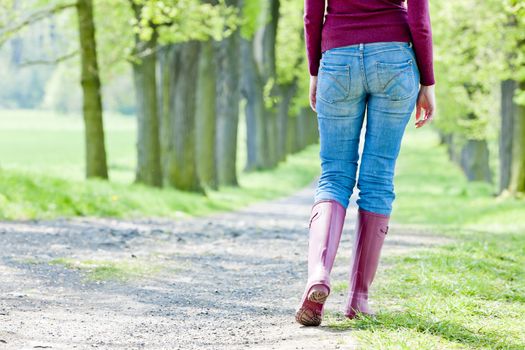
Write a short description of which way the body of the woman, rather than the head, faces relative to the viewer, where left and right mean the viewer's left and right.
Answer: facing away from the viewer

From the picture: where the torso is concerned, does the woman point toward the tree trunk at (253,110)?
yes

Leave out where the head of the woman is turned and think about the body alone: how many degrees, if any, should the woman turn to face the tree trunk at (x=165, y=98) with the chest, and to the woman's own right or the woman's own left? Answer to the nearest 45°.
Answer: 0° — they already face it

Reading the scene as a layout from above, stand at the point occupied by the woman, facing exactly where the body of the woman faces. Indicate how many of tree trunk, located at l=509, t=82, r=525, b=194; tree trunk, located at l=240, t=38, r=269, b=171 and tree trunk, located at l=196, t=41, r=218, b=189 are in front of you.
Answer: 3

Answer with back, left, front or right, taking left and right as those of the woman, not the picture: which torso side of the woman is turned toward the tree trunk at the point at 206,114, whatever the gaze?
front

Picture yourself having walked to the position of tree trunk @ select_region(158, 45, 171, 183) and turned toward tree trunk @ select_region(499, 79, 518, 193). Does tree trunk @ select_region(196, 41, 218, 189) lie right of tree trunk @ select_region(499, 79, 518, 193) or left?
left

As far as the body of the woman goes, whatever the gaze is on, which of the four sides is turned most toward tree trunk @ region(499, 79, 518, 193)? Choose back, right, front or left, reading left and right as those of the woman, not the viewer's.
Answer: front
